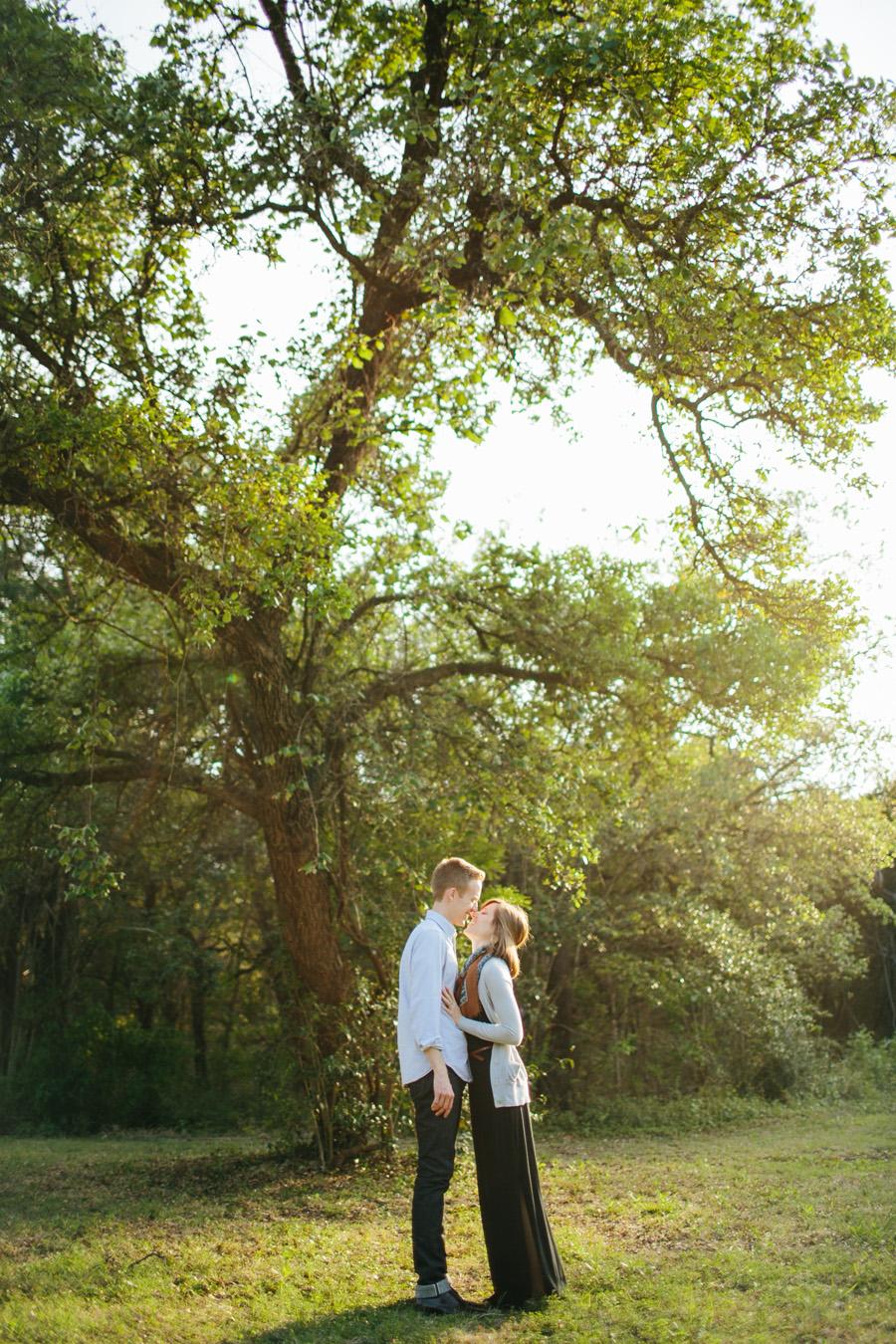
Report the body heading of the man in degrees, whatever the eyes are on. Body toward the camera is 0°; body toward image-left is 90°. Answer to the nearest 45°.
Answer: approximately 270°

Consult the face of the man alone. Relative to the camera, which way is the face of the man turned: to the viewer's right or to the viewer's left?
to the viewer's right

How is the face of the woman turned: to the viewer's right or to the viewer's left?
to the viewer's left

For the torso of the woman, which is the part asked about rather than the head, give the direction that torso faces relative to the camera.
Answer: to the viewer's left

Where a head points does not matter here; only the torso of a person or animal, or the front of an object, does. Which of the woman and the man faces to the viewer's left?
the woman

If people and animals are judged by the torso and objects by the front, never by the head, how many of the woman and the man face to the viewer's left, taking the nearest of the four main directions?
1

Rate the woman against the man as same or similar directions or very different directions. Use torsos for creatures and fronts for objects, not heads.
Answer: very different directions
